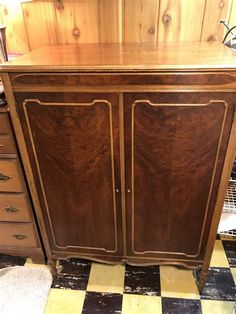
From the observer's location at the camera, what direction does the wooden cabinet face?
facing the viewer
